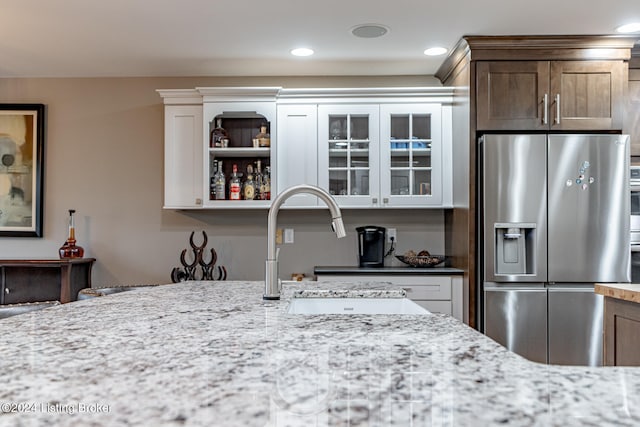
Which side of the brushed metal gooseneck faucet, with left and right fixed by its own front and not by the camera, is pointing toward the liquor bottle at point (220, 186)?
left

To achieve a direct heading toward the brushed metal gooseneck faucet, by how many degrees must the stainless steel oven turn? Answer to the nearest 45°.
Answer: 0° — it already faces it

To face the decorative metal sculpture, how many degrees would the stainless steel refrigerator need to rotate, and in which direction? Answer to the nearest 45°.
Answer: approximately 90° to its right

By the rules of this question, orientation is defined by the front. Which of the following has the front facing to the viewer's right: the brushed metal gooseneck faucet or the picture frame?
the brushed metal gooseneck faucet

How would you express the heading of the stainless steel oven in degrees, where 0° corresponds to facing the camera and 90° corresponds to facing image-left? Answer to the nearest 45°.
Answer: approximately 0°

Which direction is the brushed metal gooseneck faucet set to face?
to the viewer's right

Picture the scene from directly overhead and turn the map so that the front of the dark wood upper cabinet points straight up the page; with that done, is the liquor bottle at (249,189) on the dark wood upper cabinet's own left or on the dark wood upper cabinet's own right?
on the dark wood upper cabinet's own right

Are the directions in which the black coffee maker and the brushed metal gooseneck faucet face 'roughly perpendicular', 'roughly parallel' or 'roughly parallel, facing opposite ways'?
roughly perpendicular
